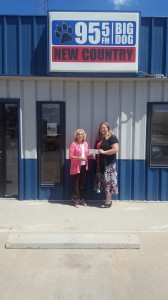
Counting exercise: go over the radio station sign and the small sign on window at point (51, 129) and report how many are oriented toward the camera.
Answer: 2

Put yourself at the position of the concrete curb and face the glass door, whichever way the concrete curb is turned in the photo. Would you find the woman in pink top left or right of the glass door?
right

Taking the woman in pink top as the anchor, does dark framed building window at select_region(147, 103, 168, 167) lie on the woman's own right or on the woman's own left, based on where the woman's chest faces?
on the woman's own left

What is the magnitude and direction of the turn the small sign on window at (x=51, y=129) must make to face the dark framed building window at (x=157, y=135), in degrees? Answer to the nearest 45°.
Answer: approximately 90° to its left
